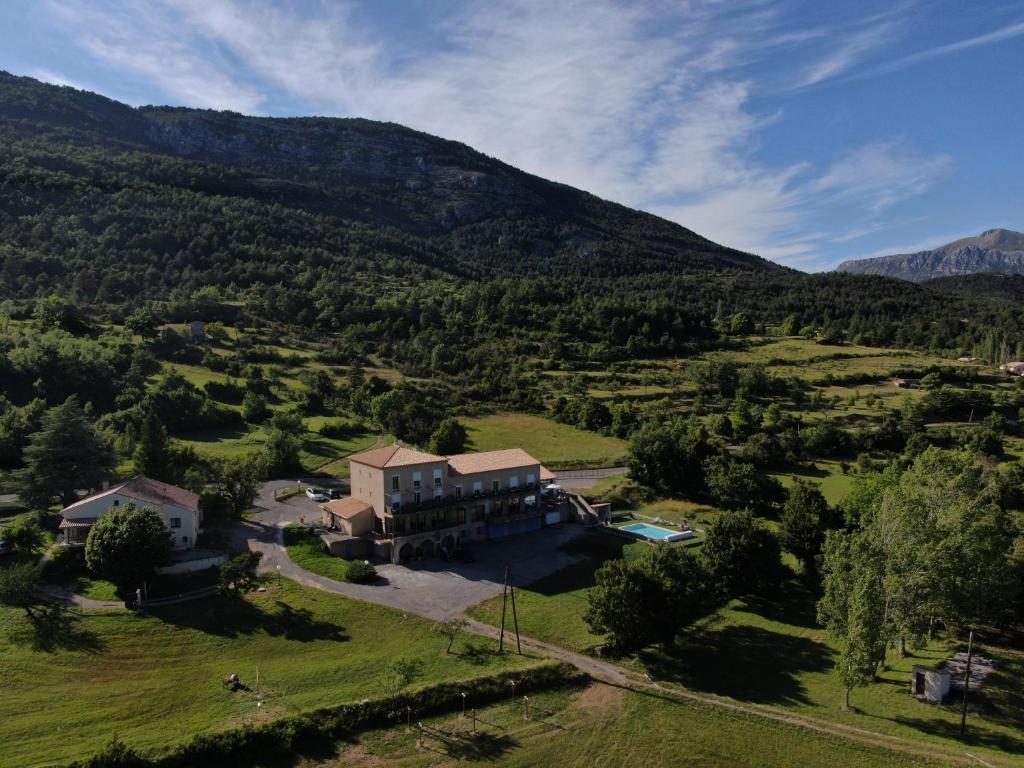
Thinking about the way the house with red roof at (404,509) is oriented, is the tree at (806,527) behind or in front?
in front

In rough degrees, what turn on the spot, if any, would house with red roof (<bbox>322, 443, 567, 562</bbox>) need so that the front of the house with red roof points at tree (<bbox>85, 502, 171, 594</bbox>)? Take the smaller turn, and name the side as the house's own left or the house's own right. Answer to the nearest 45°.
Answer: approximately 90° to the house's own right

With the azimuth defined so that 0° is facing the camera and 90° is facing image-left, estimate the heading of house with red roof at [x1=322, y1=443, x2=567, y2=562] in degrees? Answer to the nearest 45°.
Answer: approximately 315°

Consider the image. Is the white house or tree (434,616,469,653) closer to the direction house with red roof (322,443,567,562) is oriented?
the tree

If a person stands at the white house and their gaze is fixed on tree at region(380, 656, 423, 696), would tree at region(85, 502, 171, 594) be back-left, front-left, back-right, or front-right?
front-right

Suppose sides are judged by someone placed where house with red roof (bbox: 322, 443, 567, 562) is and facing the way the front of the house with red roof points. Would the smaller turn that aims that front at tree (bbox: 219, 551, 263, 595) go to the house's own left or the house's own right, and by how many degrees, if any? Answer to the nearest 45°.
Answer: approximately 90° to the house's own right

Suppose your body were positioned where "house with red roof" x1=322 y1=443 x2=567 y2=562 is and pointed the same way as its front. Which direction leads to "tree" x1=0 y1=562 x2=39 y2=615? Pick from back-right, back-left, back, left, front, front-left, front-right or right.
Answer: right

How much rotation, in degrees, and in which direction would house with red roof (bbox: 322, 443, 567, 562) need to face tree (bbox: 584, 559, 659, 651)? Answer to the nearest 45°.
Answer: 0° — it already faces it

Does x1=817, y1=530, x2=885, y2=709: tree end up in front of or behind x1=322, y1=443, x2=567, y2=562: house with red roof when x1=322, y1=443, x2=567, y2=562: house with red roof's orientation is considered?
in front

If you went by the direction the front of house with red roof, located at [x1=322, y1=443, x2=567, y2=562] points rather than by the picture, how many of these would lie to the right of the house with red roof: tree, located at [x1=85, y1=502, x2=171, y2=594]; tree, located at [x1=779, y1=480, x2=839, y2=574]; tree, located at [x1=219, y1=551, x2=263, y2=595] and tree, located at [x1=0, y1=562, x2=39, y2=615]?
3

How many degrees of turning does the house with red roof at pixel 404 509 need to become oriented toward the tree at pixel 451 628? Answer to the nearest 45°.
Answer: approximately 45° to its right

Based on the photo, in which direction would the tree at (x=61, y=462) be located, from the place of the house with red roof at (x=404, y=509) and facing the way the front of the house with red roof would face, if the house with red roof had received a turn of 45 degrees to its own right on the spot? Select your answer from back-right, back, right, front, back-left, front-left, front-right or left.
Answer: right
